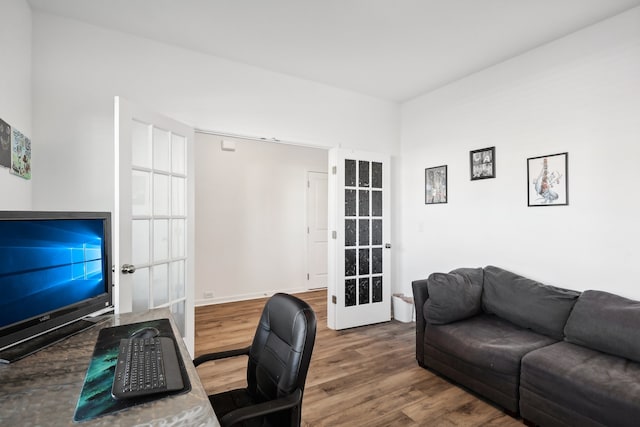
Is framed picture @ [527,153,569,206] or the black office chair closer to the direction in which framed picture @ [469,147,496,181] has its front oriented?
the black office chair

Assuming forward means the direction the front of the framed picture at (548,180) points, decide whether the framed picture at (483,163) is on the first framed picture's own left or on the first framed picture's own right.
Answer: on the first framed picture's own right

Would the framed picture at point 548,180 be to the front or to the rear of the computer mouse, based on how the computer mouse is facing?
to the rear

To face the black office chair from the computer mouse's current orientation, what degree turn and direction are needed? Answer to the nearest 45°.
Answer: approximately 135° to its left

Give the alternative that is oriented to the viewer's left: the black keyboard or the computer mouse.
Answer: the computer mouse

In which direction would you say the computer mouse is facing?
to the viewer's left

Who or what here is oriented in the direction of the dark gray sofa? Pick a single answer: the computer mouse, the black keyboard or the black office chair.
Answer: the black keyboard

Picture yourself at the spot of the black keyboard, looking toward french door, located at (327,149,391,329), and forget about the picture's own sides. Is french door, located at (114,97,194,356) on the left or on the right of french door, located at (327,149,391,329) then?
left

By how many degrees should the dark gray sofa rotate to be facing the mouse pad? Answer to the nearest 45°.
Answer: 0° — it already faces it

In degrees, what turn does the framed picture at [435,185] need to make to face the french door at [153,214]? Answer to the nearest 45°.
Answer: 0° — it already faces it
